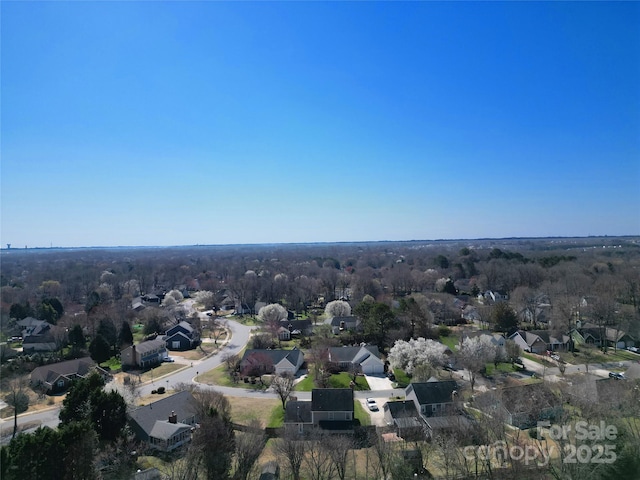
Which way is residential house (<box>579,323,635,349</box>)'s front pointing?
toward the camera

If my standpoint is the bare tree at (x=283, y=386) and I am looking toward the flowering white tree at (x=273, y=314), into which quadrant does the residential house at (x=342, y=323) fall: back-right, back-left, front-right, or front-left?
front-right

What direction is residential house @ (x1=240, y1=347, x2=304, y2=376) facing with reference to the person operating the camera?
facing the viewer

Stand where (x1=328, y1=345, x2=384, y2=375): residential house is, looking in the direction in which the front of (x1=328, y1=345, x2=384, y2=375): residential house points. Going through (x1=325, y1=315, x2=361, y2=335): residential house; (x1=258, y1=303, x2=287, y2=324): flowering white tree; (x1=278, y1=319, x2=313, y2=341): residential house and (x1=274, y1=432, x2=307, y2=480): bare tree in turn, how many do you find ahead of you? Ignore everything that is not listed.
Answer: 1

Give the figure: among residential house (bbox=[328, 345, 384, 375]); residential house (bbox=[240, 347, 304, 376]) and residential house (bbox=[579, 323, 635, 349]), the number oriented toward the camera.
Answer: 3

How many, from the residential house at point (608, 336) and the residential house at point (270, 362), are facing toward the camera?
2

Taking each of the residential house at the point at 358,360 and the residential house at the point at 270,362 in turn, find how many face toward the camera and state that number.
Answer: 2

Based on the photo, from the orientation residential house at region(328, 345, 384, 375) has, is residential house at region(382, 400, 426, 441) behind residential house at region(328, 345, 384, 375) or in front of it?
in front

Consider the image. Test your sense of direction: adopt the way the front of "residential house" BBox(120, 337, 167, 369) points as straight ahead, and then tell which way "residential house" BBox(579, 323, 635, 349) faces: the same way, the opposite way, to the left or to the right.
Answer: to the right

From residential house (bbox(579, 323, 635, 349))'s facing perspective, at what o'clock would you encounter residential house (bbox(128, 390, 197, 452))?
residential house (bbox(128, 390, 197, 452)) is roughly at 1 o'clock from residential house (bbox(579, 323, 635, 349)).

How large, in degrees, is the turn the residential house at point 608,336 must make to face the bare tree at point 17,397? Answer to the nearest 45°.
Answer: approximately 45° to its right

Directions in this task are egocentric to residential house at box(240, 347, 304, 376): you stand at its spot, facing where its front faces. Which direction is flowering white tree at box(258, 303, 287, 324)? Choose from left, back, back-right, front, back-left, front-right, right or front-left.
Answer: back

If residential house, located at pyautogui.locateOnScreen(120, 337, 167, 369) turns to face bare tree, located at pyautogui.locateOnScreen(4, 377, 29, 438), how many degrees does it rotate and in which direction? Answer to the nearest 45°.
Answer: approximately 90° to its right

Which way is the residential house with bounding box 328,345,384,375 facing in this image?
toward the camera

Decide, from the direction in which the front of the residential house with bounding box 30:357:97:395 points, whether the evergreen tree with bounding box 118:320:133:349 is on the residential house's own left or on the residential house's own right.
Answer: on the residential house's own left

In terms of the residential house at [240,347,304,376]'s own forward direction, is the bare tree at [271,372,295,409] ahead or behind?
ahead

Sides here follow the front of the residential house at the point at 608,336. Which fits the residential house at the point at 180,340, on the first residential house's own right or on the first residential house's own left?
on the first residential house's own right

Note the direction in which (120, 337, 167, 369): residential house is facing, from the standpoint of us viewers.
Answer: facing the viewer and to the right of the viewer
